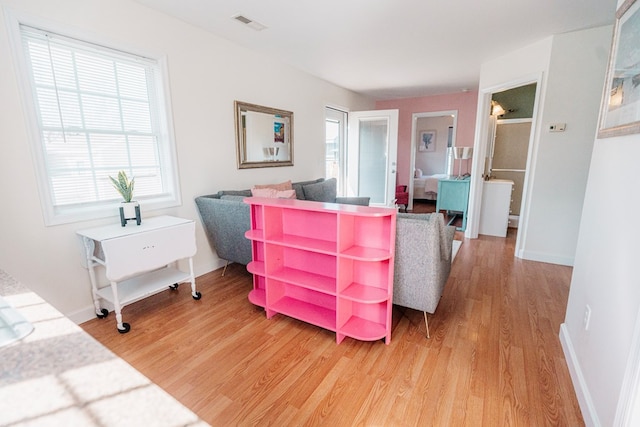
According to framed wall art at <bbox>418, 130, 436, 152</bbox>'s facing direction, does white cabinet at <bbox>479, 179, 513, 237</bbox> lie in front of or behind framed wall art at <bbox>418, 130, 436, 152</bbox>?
in front

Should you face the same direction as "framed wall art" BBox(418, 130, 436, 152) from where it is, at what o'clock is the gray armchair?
The gray armchair is roughly at 12 o'clock from the framed wall art.

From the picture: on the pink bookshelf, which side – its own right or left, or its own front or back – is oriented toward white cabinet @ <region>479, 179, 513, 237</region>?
back

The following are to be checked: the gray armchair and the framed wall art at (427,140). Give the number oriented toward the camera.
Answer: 1

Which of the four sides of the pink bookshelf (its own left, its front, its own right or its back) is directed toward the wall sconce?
back

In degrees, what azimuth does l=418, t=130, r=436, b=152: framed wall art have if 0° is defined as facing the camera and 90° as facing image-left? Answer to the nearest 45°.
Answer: approximately 0°

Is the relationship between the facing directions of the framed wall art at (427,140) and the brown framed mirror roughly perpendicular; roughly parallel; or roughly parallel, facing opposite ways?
roughly perpendicular

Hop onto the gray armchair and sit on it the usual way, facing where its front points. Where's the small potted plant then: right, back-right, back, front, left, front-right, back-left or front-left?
back-left

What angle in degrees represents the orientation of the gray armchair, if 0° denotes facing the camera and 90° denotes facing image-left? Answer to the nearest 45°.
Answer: approximately 225°

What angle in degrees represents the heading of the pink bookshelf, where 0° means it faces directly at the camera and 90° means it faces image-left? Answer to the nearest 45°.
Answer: approximately 45°

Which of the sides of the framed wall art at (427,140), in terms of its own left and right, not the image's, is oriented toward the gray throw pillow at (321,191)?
front
